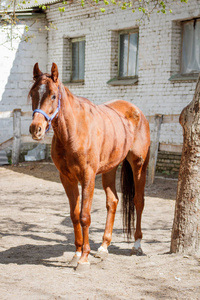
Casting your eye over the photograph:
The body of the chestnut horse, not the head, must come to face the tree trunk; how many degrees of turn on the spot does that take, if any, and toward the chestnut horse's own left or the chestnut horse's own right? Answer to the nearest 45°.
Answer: approximately 135° to the chestnut horse's own left

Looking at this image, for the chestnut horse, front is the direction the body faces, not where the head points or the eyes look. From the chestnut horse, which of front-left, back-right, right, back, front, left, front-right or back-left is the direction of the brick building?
back-right

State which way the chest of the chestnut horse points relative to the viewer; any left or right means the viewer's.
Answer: facing the viewer and to the left of the viewer
